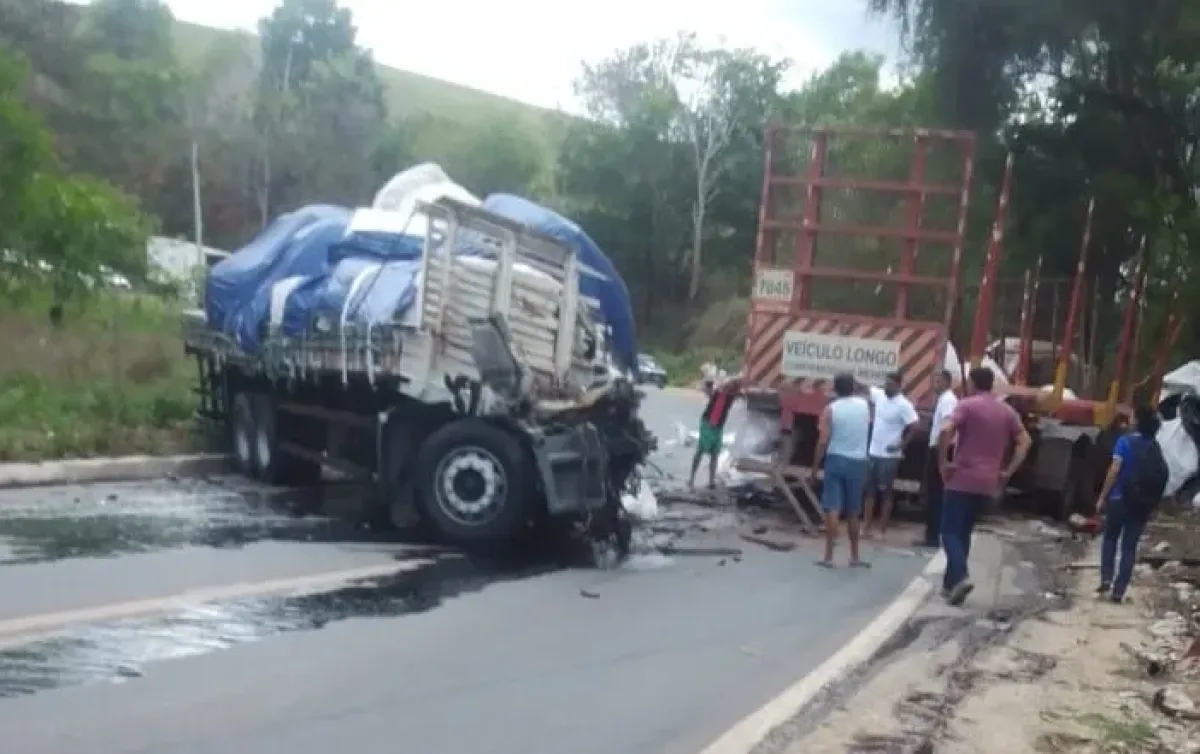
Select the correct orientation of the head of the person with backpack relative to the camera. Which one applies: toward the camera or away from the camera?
away from the camera

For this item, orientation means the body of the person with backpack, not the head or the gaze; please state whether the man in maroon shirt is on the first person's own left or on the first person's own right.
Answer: on the first person's own left

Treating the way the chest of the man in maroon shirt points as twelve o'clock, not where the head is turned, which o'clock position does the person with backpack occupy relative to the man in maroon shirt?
The person with backpack is roughly at 2 o'clock from the man in maroon shirt.

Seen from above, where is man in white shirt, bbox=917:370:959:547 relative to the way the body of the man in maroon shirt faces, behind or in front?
in front

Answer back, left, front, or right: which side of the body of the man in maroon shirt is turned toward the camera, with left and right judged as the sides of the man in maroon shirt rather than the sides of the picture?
back

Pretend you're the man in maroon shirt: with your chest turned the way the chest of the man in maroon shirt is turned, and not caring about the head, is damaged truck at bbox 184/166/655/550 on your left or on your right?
on your left

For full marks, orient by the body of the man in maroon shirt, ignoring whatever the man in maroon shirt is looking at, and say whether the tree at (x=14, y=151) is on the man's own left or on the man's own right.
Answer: on the man's own left

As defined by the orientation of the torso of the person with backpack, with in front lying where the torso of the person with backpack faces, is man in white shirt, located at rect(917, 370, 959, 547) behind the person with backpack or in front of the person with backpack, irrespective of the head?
in front

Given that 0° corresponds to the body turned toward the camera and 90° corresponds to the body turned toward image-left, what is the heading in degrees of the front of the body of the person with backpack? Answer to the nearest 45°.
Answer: approximately 135°

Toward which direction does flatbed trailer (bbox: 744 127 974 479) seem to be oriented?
away from the camera

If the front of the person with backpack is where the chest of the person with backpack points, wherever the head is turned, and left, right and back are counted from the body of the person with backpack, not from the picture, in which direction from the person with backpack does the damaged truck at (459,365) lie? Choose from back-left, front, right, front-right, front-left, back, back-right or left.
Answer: front-left

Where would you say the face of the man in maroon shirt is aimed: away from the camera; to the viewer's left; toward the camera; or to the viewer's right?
away from the camera

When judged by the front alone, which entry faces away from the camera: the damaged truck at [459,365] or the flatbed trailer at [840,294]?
the flatbed trailer

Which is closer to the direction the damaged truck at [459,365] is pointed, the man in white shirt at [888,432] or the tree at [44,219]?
the man in white shirt

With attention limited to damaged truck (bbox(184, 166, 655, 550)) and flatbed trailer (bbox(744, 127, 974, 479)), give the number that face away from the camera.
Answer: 1
